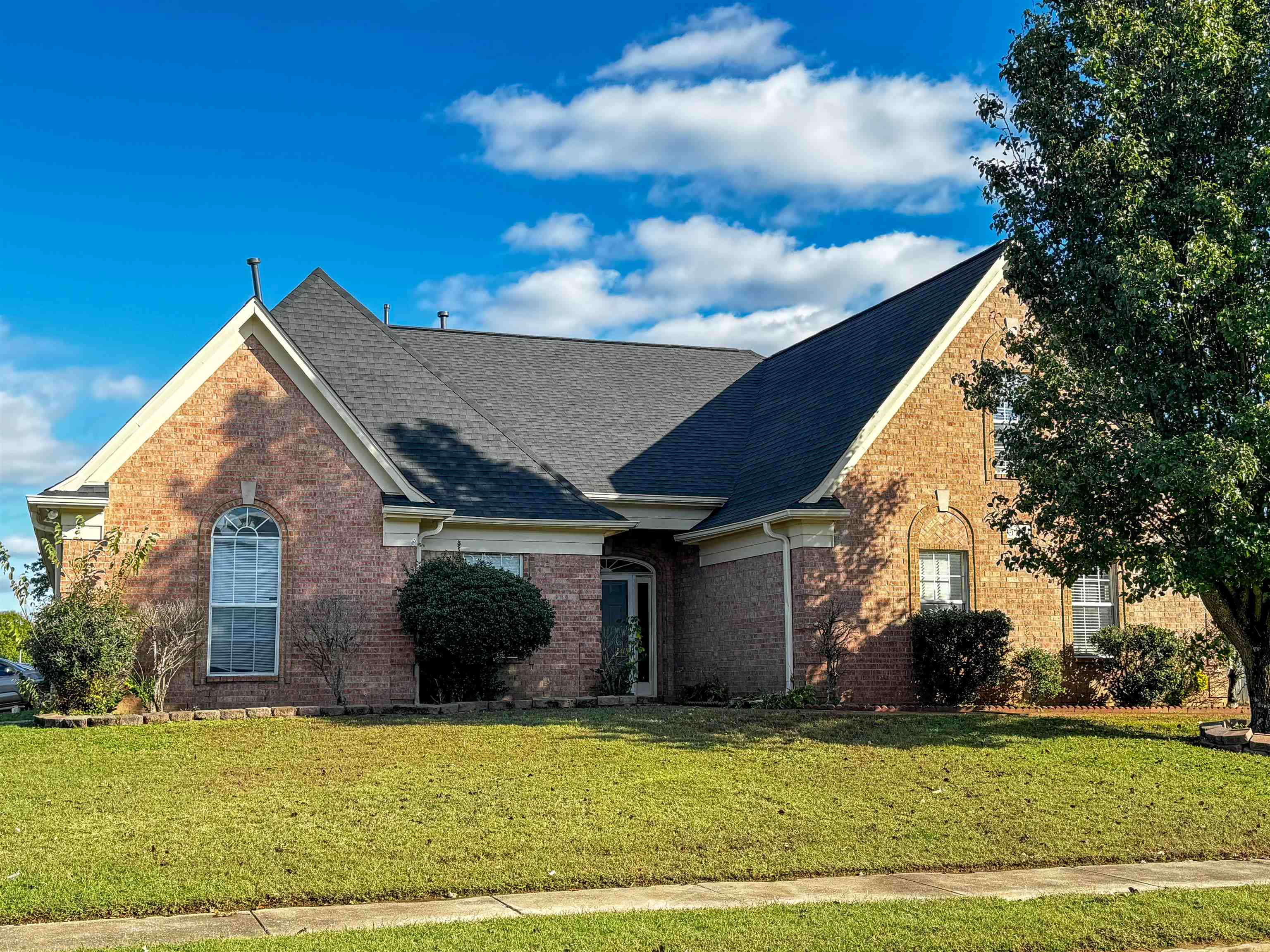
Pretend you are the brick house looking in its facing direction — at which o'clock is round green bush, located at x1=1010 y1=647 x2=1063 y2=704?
The round green bush is roughly at 9 o'clock from the brick house.

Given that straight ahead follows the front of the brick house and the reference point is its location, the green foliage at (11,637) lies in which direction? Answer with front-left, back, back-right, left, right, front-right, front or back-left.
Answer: back-right

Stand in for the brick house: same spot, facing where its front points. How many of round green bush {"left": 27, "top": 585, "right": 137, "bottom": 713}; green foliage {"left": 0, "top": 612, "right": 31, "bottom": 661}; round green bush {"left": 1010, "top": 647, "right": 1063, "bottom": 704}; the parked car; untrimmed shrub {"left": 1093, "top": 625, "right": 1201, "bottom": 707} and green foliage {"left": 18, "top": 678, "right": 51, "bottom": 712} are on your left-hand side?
2

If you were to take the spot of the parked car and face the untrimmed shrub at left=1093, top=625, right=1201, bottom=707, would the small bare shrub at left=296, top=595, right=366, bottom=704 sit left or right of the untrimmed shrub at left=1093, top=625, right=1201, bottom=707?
right

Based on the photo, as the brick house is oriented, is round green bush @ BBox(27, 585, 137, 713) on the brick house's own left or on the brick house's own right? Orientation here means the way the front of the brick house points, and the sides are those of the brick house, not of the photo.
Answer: on the brick house's own right

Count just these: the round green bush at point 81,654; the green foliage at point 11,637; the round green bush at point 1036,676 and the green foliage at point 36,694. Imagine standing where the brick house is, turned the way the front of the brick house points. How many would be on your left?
1

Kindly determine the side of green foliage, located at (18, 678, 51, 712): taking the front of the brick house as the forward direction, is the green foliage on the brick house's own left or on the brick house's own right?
on the brick house's own right

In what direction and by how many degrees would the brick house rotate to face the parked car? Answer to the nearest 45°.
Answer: approximately 135° to its right

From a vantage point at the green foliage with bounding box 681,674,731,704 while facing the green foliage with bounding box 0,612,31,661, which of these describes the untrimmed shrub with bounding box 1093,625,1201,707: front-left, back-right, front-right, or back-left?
back-right

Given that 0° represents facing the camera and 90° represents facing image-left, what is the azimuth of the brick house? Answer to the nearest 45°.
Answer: approximately 0°

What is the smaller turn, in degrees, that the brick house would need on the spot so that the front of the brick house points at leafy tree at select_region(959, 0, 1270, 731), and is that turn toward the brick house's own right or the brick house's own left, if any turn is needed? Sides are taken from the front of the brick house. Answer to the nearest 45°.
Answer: approximately 45° to the brick house's own left
